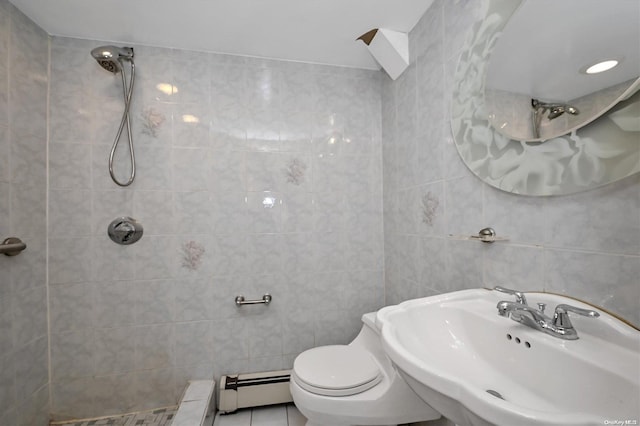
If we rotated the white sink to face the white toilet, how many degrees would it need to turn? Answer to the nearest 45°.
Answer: approximately 45° to its right

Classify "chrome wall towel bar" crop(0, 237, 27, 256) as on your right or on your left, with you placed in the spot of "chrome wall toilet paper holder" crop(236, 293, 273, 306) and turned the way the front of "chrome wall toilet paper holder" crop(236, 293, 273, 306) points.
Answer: on your right

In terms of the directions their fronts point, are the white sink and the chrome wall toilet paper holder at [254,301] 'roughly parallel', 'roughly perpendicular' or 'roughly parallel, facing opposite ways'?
roughly perpendicular

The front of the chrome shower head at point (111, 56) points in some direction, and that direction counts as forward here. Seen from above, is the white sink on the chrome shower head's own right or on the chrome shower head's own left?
on the chrome shower head's own left

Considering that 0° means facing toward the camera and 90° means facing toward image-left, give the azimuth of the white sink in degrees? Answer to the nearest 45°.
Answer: approximately 45°

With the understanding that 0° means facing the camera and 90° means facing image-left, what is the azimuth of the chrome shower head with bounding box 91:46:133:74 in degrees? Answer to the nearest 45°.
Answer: approximately 45°

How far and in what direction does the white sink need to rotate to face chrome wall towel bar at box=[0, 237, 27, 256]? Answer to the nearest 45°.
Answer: approximately 45° to its right
